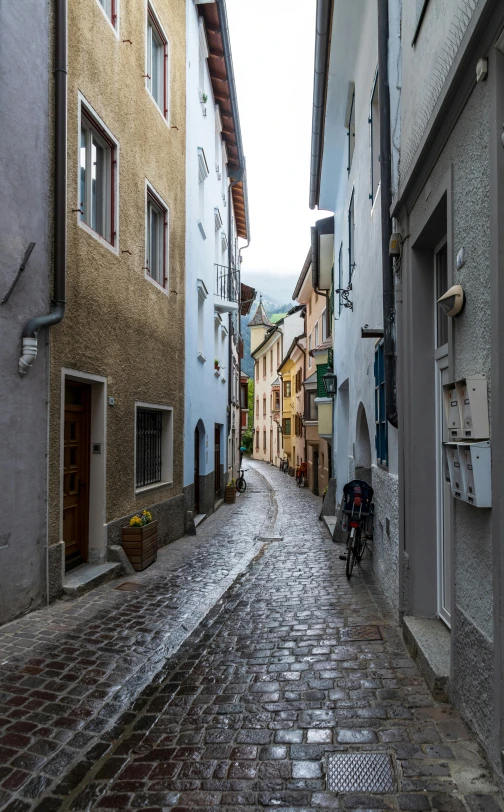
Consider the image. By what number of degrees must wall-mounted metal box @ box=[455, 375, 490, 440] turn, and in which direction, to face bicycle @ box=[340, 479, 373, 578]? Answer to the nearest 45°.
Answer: approximately 135° to its right

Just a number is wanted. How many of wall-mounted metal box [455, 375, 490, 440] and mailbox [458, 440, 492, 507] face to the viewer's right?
0

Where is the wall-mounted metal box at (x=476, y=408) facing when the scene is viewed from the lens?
facing the viewer and to the left of the viewer

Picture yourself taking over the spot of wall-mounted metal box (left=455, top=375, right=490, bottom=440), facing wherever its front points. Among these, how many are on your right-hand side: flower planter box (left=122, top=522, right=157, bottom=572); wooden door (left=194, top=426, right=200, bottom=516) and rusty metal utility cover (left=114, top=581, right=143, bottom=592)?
3

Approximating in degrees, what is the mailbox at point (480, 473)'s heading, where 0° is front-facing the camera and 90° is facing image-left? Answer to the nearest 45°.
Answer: approximately 45°

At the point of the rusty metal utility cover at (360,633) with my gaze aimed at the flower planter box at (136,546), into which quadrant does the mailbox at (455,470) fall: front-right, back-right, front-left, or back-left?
back-left

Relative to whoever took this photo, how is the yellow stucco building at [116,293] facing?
facing the viewer and to the right of the viewer

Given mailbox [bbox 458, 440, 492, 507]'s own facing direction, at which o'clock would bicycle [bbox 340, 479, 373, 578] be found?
The bicycle is roughly at 4 o'clock from the mailbox.

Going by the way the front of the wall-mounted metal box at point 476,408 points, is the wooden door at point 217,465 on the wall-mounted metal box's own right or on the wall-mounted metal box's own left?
on the wall-mounted metal box's own right

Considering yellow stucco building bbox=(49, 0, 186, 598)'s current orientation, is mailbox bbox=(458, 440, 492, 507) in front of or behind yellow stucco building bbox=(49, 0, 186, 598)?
in front

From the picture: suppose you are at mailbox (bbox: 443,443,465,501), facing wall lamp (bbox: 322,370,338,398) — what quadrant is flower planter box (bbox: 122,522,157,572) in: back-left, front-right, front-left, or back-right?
front-left
